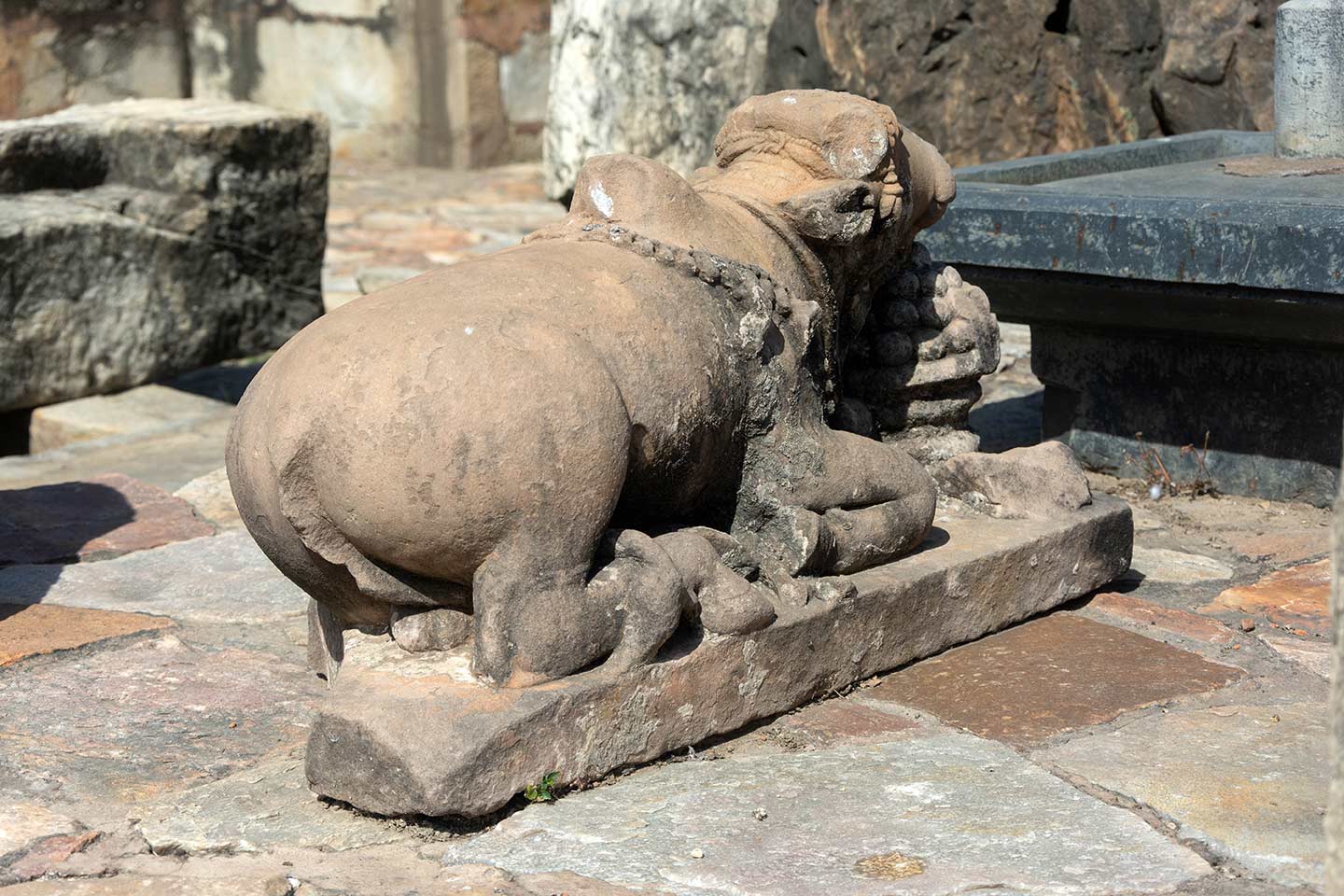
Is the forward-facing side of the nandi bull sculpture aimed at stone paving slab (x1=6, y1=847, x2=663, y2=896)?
no

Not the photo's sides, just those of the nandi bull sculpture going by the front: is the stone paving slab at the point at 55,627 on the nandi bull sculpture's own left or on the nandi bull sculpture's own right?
on the nandi bull sculpture's own left

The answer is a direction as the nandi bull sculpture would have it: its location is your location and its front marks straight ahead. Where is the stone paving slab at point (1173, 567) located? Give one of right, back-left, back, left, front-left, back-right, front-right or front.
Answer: front

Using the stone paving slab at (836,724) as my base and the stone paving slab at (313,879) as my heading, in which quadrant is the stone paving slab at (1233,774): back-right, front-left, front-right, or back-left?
back-left

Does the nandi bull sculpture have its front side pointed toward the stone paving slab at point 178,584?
no

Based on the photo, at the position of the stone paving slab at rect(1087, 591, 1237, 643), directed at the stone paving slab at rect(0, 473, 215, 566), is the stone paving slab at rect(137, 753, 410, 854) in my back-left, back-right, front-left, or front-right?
front-left

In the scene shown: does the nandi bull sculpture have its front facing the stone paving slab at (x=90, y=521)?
no

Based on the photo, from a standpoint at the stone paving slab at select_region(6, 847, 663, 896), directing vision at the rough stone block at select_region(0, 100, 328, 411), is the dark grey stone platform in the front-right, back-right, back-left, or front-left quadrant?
front-right

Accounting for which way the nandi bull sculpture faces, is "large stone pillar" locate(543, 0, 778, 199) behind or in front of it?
in front

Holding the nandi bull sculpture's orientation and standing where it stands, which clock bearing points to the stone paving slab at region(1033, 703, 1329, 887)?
The stone paving slab is roughly at 2 o'clock from the nandi bull sculpture.

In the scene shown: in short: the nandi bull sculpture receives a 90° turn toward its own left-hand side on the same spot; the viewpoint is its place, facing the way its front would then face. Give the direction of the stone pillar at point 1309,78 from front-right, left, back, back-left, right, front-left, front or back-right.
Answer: right

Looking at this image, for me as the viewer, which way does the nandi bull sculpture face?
facing away from the viewer and to the right of the viewer

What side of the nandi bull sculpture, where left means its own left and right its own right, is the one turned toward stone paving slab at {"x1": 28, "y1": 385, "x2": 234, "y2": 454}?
left

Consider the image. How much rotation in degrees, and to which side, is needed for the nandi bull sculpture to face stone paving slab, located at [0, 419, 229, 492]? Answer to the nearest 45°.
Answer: approximately 90° to its left
